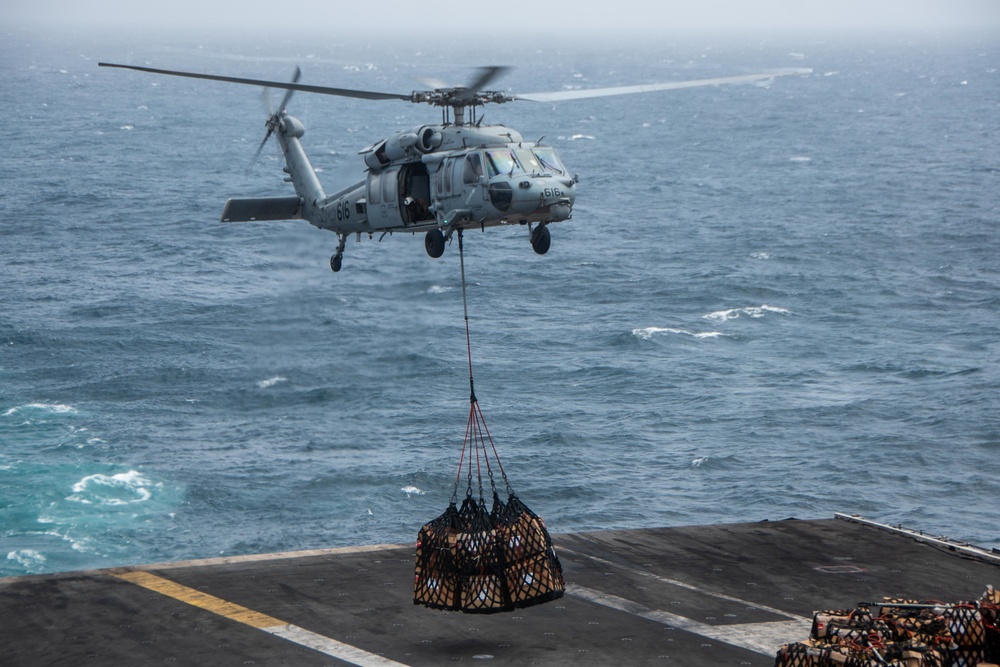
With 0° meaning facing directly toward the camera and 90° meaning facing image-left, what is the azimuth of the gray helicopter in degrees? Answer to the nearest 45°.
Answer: approximately 315°
